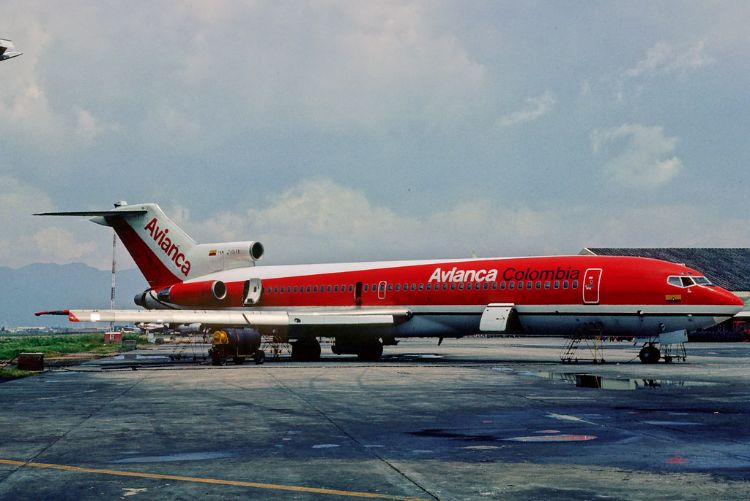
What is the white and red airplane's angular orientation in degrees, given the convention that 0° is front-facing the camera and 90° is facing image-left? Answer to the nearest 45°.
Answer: approximately 315°
